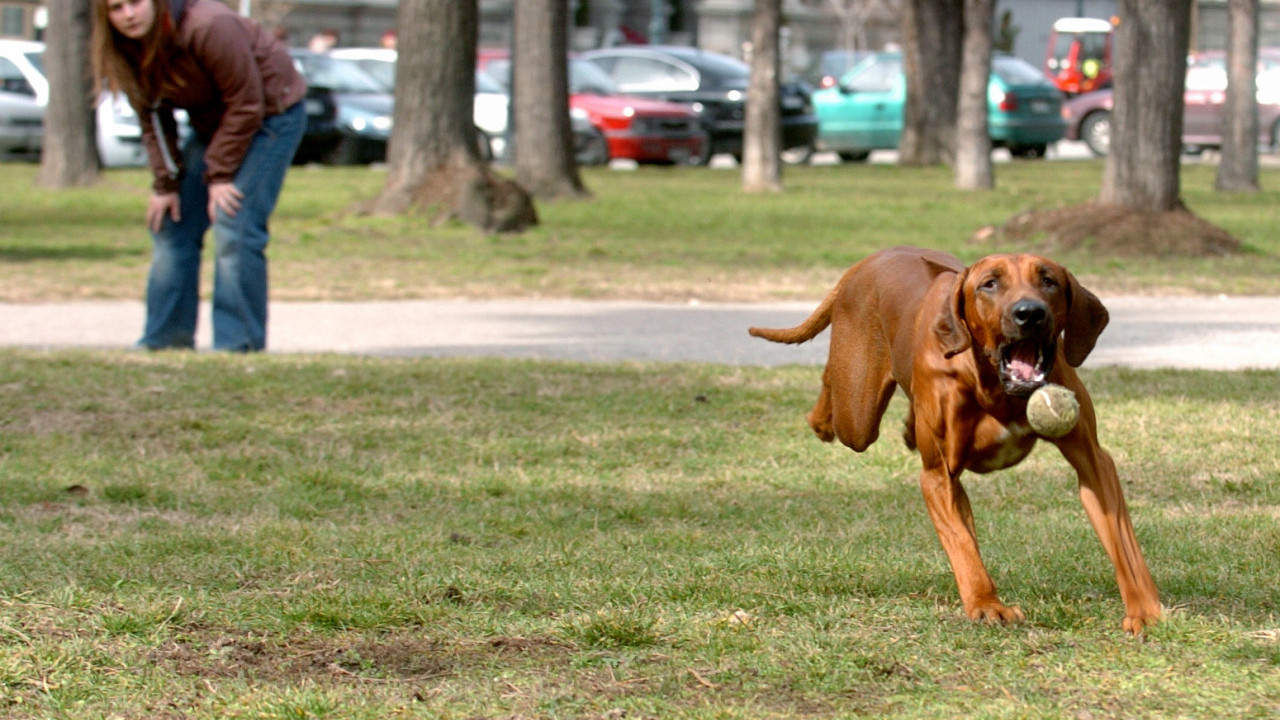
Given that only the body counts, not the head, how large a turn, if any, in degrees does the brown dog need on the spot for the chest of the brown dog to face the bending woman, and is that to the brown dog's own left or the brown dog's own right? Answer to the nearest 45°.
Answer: approximately 180°

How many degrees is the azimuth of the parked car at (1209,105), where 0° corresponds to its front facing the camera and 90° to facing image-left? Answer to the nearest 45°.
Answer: approximately 90°

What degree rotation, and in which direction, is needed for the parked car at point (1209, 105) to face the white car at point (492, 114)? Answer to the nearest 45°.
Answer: approximately 45° to its left

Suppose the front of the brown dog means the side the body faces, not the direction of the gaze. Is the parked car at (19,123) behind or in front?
behind
